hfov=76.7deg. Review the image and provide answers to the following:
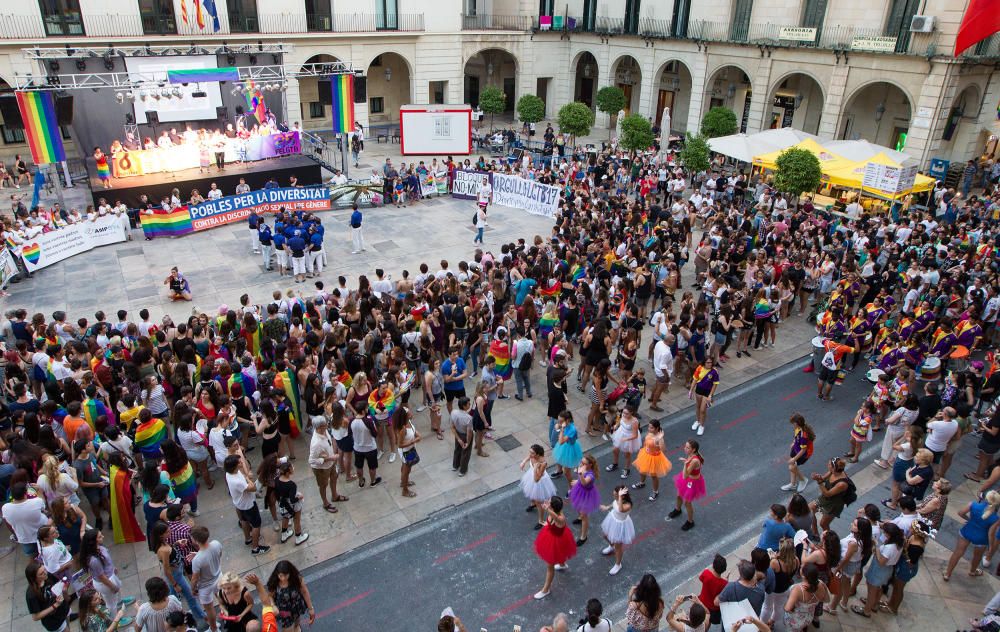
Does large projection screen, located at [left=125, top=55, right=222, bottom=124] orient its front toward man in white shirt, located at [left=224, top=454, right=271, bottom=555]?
yes

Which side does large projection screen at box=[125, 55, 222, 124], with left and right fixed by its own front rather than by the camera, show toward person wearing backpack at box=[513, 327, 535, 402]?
front

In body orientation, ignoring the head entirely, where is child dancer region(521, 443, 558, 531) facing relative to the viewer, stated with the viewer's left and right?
facing the viewer and to the left of the viewer

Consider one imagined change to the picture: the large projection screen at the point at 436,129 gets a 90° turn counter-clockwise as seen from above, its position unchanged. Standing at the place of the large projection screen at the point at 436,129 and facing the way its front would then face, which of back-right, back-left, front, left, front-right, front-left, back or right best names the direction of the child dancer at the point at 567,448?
right

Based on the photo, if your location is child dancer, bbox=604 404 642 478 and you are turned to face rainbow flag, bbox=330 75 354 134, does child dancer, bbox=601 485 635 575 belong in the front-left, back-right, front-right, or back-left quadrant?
back-left

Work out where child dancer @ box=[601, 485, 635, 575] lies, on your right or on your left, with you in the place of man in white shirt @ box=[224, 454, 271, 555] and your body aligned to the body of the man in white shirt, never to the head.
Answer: on your right

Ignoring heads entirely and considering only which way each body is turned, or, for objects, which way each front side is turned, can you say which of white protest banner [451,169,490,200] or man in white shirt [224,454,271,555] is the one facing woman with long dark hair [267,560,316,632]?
the white protest banner

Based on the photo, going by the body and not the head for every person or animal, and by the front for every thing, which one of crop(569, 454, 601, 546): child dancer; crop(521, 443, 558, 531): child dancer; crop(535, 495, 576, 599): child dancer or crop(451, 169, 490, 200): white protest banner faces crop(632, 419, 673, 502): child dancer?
the white protest banner
